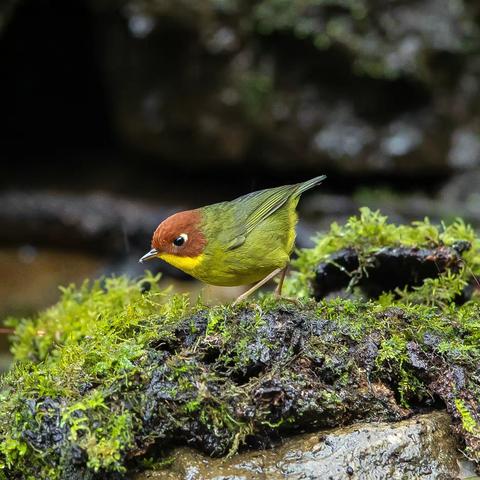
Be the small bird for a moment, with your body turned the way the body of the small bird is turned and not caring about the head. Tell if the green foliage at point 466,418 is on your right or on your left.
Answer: on your left

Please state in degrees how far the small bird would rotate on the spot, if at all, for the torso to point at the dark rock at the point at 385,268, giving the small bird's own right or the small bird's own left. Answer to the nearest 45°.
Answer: approximately 180°

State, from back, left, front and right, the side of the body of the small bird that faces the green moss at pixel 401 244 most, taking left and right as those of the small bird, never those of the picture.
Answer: back

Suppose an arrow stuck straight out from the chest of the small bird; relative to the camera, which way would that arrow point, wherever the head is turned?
to the viewer's left
